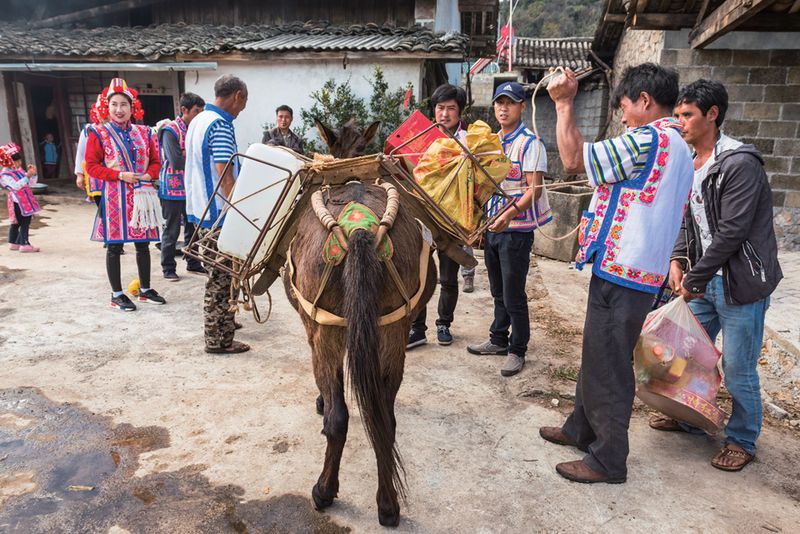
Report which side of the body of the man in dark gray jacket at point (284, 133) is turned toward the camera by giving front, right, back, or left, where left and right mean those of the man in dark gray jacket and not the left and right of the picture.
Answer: front

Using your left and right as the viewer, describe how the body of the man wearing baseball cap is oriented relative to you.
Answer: facing the viewer and to the left of the viewer

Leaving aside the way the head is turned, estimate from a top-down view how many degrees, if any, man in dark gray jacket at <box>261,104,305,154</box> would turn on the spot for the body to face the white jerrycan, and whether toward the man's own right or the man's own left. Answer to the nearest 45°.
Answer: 0° — they already face it

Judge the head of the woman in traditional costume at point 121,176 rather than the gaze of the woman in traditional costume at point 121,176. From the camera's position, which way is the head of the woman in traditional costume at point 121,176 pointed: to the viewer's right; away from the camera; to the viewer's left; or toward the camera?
toward the camera

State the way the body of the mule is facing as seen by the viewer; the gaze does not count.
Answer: away from the camera

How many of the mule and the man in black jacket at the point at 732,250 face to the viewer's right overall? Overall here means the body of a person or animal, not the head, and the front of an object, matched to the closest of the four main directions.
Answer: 0

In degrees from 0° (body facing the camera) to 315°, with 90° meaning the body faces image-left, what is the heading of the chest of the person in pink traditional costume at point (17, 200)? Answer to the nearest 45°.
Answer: approximately 315°

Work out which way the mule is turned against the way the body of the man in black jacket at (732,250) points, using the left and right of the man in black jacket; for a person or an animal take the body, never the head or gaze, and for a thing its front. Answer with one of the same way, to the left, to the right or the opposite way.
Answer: to the right

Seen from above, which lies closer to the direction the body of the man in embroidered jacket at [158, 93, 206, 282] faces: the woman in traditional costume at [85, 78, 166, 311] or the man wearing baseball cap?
the man wearing baseball cap

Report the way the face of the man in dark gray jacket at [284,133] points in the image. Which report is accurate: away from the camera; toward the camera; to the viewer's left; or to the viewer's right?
toward the camera

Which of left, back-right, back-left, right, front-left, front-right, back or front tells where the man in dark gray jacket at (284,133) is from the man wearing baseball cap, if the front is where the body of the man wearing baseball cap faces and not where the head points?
right

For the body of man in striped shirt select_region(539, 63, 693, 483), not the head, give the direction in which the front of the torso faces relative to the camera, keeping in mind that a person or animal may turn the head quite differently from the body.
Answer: to the viewer's left

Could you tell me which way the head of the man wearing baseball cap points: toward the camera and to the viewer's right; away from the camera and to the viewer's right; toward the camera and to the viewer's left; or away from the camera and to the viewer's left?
toward the camera and to the viewer's left

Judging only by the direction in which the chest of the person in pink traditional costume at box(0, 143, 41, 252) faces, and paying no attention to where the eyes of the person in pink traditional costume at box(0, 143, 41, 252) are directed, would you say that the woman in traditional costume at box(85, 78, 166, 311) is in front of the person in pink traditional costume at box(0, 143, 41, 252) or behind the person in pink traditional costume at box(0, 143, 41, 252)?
in front

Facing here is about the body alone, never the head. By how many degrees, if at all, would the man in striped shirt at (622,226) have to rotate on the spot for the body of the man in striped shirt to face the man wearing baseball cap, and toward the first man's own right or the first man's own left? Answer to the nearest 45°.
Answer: approximately 45° to the first man's own right

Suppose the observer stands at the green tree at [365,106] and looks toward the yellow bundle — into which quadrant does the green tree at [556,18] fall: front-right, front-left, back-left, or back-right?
back-left
